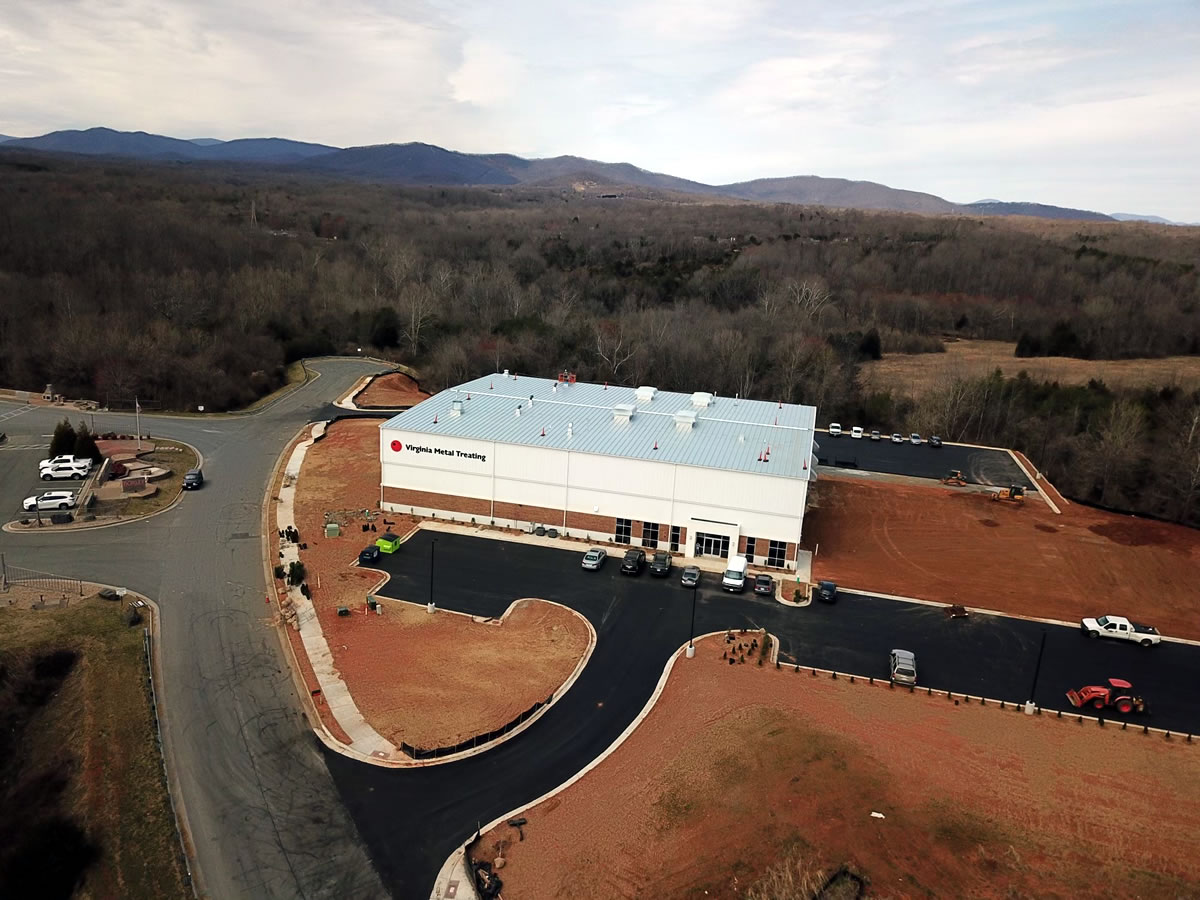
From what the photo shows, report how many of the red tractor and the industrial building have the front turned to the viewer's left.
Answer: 1

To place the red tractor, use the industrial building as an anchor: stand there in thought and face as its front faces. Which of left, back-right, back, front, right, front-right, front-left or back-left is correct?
front-left

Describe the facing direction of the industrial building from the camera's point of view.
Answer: facing the viewer

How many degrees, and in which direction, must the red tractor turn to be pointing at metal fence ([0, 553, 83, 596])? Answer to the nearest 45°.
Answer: approximately 45° to its left

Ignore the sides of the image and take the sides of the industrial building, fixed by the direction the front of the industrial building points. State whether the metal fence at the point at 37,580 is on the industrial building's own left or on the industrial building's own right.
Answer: on the industrial building's own right

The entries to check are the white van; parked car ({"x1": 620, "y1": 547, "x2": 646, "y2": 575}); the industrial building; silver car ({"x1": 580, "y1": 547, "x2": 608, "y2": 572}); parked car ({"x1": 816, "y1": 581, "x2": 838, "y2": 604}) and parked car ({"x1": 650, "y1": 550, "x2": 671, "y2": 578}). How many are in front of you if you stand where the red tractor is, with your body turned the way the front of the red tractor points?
6

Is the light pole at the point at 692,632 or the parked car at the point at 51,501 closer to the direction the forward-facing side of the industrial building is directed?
the light pole

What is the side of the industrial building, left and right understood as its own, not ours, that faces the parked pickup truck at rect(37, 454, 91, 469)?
right

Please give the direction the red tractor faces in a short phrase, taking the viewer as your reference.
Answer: facing to the left of the viewer

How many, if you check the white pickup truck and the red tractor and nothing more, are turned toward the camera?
0

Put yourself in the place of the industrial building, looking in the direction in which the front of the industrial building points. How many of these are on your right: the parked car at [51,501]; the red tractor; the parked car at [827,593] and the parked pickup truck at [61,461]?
2

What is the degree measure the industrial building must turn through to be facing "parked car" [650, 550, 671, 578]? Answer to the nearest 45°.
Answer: approximately 45° to its left

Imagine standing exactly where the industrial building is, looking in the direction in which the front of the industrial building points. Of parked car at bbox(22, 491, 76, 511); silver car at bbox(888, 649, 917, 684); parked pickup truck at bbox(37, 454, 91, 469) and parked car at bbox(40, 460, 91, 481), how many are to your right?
3
